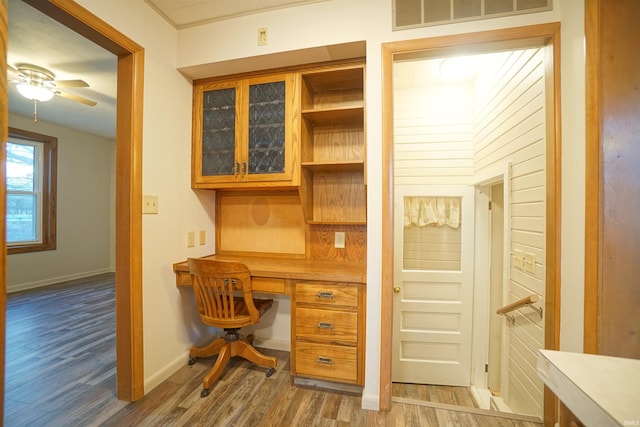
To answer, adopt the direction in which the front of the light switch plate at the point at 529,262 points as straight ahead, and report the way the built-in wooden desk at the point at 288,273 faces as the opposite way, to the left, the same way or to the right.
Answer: to the left

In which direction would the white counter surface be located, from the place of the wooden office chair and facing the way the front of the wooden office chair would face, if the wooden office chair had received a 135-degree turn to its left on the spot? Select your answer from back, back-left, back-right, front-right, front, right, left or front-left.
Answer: back-left

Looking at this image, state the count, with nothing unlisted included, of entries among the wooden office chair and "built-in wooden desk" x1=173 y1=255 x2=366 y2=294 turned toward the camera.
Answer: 1

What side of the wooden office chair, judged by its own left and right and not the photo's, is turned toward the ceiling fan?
left

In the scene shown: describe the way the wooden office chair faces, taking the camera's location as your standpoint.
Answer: facing away from the viewer and to the right of the viewer

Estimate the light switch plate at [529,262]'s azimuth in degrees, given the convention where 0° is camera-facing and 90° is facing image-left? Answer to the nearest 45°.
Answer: approximately 45°

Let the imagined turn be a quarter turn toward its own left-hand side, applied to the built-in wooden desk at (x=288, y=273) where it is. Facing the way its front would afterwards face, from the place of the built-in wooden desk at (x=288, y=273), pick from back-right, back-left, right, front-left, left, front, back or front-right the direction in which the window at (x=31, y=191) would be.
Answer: back-left

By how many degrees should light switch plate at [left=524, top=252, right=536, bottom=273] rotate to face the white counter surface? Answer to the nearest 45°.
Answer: approximately 45° to its left

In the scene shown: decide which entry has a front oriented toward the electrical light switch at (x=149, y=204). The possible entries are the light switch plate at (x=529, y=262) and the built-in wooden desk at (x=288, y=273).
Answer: the light switch plate
